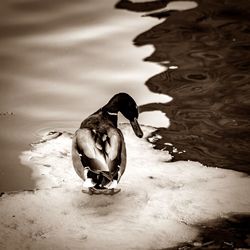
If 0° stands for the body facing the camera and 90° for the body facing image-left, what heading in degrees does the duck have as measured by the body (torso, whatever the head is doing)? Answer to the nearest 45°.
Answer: approximately 180°
